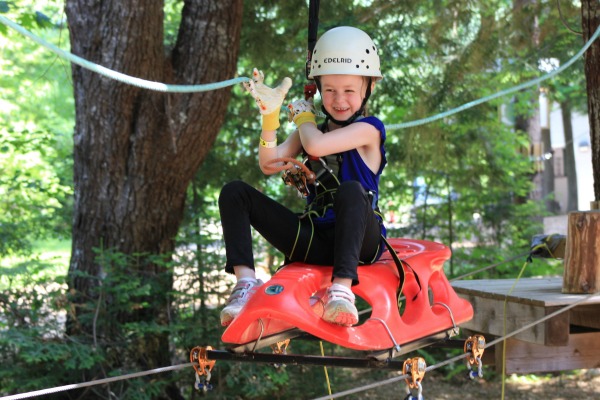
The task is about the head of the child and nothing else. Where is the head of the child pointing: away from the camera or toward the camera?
toward the camera

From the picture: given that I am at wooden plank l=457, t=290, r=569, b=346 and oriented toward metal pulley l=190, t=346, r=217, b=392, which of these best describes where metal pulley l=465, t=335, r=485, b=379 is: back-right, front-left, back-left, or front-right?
front-left

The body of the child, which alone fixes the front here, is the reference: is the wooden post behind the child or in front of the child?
behind

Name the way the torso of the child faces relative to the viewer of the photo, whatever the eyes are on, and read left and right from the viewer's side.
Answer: facing the viewer and to the left of the viewer

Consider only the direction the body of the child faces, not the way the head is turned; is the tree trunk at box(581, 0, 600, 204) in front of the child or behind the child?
behind

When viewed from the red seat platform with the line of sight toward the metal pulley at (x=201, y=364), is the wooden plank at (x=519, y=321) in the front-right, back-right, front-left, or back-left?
back-right

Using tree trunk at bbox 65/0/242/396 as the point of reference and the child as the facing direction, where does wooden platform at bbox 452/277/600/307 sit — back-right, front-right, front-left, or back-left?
front-left
